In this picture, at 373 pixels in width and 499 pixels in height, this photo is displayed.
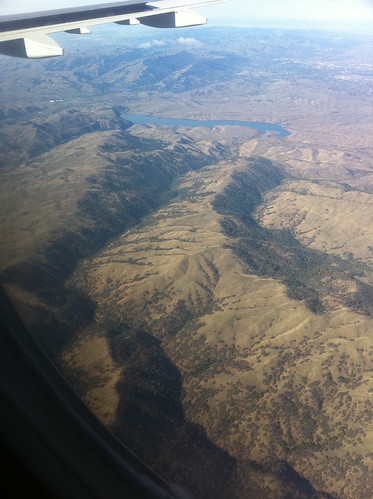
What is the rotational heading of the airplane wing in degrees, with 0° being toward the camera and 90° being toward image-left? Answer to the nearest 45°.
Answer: approximately 135°
